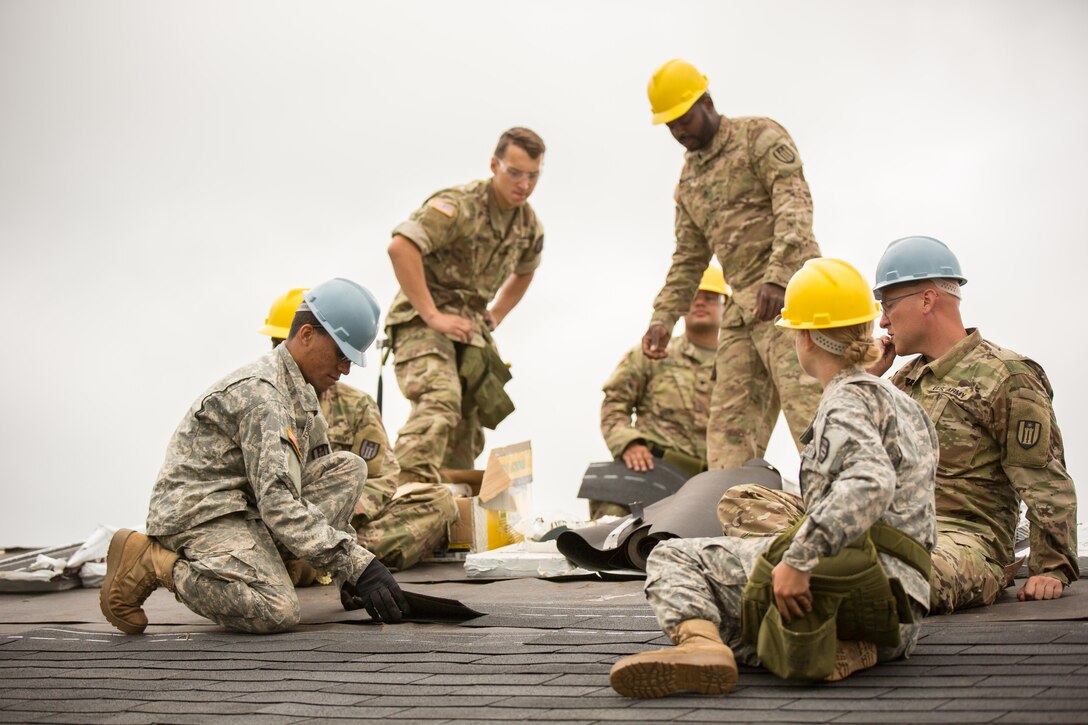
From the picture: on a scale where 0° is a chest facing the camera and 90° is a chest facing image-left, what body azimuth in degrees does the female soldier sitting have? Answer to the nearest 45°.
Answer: approximately 135°

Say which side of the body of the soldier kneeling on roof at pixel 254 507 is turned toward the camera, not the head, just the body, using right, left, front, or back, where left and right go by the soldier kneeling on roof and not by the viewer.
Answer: right

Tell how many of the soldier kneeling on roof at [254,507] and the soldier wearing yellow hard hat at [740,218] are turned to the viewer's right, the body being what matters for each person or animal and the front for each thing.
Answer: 1

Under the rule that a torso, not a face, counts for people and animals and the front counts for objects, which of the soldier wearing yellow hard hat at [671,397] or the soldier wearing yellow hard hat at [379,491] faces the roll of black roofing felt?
the soldier wearing yellow hard hat at [671,397]

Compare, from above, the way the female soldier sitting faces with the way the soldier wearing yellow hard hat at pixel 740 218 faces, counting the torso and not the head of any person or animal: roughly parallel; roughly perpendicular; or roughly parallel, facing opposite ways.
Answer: roughly perpendicular

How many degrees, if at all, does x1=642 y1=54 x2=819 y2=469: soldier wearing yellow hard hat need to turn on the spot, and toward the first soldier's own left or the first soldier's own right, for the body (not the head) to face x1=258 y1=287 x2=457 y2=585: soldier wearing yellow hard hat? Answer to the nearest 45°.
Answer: approximately 45° to the first soldier's own right
